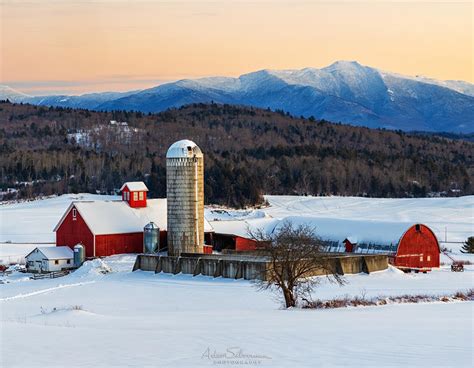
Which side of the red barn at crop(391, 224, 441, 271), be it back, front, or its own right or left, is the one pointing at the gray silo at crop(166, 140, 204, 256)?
right

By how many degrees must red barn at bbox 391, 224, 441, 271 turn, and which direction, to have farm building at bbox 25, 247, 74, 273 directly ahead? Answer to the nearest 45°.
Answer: approximately 90° to its right

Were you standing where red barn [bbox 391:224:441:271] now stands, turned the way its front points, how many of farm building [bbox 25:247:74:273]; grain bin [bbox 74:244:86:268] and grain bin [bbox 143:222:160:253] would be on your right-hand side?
3

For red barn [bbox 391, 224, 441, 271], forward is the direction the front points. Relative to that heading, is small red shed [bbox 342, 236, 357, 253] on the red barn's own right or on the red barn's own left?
on the red barn's own right

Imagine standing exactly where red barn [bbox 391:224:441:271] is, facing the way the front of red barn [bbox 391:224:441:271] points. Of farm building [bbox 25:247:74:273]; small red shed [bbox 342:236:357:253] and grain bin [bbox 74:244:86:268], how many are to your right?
3

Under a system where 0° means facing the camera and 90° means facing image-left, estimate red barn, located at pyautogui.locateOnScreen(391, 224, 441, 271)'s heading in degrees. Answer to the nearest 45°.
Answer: approximately 0°

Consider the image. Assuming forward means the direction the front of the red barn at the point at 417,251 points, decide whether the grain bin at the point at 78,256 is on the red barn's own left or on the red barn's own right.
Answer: on the red barn's own right

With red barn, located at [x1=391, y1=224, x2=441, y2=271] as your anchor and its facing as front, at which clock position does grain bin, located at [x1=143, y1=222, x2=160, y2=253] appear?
The grain bin is roughly at 3 o'clock from the red barn.

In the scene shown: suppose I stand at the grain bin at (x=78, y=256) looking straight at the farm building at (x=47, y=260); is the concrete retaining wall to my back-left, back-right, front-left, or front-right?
back-left

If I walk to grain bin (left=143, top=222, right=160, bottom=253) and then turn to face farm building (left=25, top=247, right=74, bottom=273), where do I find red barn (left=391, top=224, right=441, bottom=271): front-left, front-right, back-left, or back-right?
back-left

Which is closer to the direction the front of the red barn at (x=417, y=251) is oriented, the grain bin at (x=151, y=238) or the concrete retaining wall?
the concrete retaining wall
